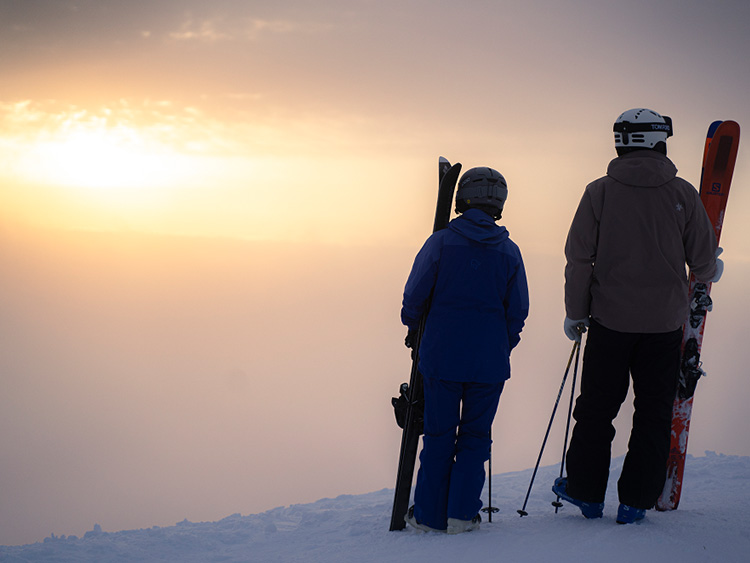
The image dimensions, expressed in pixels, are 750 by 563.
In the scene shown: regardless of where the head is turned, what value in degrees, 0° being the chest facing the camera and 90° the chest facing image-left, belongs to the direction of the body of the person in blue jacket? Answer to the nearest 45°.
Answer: approximately 180°

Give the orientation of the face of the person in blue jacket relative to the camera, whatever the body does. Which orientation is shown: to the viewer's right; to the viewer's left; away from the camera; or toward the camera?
away from the camera
